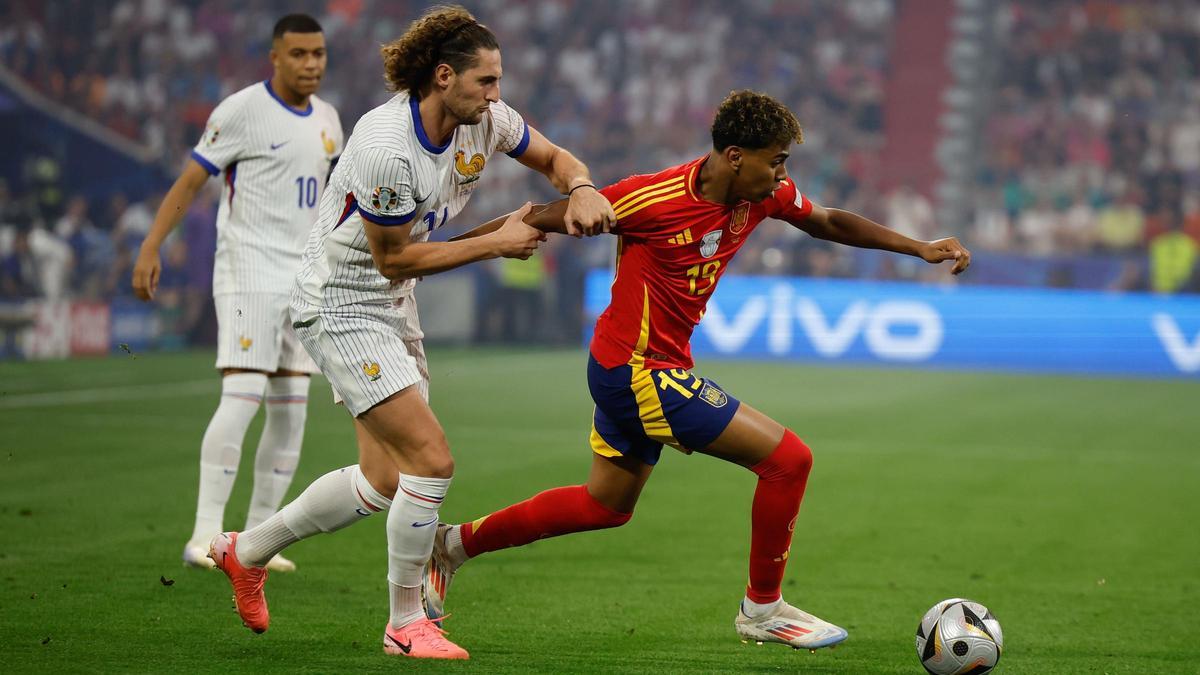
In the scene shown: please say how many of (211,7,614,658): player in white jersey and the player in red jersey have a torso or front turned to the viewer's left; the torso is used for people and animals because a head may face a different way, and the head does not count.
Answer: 0

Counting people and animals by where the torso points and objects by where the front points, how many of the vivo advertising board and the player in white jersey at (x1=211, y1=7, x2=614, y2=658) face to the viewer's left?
0

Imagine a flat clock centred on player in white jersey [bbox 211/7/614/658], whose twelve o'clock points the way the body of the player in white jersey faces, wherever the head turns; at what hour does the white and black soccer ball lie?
The white and black soccer ball is roughly at 11 o'clock from the player in white jersey.

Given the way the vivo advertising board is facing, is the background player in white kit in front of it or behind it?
in front

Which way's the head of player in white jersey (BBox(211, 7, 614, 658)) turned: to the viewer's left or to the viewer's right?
to the viewer's right

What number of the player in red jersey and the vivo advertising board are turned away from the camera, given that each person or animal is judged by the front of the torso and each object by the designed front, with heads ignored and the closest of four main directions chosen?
0

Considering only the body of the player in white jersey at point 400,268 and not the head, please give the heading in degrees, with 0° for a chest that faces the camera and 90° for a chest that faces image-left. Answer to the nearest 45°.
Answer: approximately 315°

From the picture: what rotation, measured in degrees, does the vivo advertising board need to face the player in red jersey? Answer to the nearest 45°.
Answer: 0° — it already faces them

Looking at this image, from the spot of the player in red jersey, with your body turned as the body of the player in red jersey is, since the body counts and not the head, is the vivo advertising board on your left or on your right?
on your left

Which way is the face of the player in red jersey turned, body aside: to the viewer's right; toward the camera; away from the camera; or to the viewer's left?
to the viewer's right
